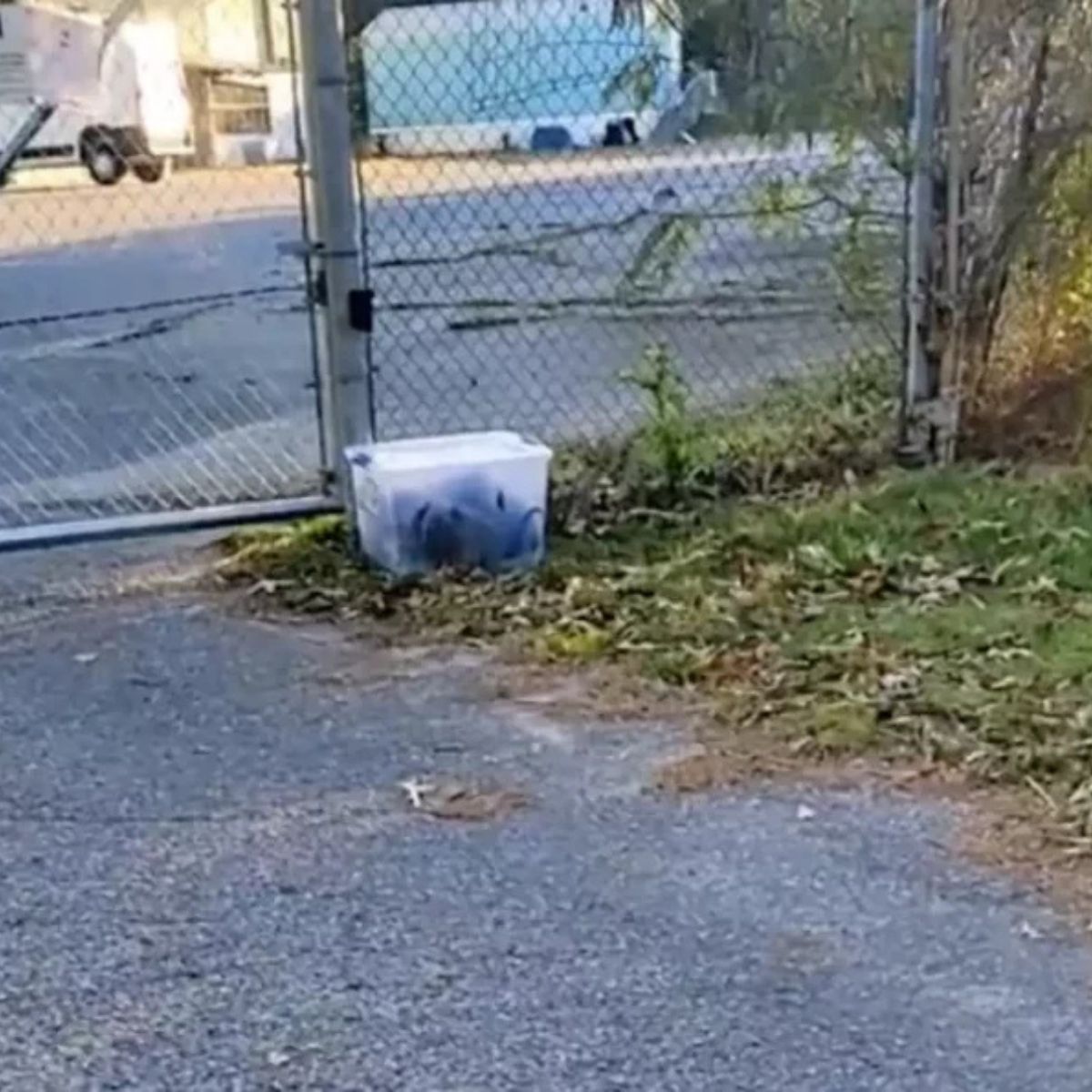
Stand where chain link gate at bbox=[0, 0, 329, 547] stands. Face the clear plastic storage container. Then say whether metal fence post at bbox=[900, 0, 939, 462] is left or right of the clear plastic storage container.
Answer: left

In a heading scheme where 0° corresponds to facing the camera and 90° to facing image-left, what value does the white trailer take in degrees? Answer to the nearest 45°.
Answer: approximately 135°
